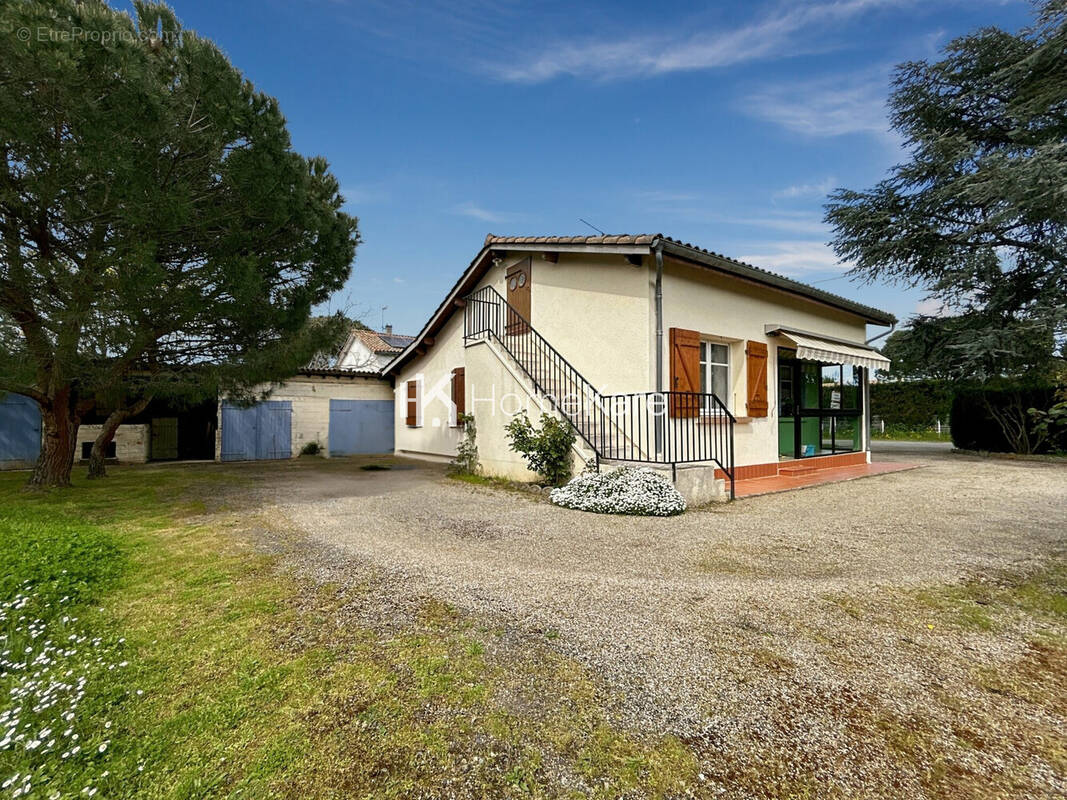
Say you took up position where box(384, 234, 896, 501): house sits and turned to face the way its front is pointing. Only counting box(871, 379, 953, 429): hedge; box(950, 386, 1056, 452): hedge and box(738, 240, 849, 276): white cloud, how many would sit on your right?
0

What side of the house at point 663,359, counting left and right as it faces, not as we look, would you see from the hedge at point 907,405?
left

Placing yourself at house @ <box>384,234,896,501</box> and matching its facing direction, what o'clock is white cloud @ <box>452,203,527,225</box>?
The white cloud is roughly at 6 o'clock from the house.

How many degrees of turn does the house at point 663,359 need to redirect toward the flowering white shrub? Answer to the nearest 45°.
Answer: approximately 45° to its right

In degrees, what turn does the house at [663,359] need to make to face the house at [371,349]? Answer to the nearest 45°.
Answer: approximately 180°

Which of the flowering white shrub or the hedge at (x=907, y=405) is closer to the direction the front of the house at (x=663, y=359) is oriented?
the flowering white shrub

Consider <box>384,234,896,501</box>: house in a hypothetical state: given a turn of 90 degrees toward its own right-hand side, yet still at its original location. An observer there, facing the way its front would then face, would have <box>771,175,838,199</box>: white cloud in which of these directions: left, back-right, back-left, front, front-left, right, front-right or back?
back

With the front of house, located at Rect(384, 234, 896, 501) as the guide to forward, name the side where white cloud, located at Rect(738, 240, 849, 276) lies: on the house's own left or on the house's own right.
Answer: on the house's own left

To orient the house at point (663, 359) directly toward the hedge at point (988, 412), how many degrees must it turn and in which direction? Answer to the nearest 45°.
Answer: approximately 90° to its left

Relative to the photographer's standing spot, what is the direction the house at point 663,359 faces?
facing the viewer and to the right of the viewer

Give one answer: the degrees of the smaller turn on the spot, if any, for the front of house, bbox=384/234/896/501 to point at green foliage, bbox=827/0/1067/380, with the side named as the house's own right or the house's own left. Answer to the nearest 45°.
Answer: approximately 90° to the house's own left
